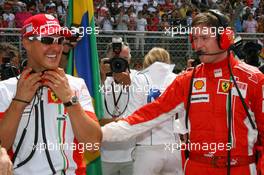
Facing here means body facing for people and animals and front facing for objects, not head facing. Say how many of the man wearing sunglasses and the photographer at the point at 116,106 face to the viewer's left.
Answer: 0

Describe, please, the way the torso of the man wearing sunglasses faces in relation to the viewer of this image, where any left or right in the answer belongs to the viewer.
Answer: facing the viewer and to the right of the viewer

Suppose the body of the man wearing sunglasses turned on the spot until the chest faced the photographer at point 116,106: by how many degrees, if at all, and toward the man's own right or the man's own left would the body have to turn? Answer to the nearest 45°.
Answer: approximately 135° to the man's own left

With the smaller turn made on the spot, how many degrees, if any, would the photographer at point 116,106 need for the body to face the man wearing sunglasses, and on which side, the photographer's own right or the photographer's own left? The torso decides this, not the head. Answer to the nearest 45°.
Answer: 0° — they already face them

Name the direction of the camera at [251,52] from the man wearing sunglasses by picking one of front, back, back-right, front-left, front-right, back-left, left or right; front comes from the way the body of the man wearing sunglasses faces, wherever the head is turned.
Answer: left

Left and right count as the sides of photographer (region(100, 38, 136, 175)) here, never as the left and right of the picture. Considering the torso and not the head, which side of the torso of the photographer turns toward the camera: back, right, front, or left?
front

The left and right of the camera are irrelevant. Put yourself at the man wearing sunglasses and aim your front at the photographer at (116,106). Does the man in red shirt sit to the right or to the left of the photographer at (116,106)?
right
